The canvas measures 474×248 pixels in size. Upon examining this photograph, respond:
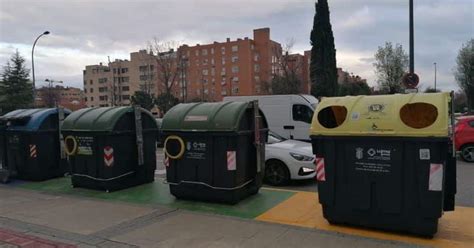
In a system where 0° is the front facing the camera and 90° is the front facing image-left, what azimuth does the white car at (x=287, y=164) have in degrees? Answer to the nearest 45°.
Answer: approximately 315°

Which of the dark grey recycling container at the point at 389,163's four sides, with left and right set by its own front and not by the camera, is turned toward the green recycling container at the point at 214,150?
right

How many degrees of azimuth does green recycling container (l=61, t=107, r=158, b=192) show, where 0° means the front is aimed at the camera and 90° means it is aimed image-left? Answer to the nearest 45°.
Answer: approximately 45°

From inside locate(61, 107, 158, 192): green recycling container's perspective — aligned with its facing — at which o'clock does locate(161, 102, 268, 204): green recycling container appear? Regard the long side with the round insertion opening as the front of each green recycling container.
locate(161, 102, 268, 204): green recycling container is roughly at 9 o'clock from locate(61, 107, 158, 192): green recycling container.

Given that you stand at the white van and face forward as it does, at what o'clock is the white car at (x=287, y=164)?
The white car is roughly at 3 o'clock from the white van.

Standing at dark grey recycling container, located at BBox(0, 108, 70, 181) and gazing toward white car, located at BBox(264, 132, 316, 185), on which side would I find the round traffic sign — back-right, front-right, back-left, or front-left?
front-left

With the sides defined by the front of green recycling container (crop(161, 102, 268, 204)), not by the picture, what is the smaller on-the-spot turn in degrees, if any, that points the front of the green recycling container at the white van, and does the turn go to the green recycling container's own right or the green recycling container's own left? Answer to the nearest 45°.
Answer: approximately 135° to the green recycling container's own right

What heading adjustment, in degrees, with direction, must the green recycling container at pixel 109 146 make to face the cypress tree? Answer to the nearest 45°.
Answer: approximately 180°

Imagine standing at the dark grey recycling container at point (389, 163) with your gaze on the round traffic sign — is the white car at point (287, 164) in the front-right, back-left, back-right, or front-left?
front-left

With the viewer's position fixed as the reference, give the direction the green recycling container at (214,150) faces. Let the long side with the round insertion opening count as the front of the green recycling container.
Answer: facing the viewer and to the left of the viewer

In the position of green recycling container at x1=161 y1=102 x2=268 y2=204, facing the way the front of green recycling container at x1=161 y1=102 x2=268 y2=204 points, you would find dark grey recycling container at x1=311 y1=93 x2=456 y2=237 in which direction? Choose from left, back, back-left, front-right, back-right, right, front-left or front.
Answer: left

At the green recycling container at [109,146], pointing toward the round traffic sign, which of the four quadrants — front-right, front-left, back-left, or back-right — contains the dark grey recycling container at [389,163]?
front-right

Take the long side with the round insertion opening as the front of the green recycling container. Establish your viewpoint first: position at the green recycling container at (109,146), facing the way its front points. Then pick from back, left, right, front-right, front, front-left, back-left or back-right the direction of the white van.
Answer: back

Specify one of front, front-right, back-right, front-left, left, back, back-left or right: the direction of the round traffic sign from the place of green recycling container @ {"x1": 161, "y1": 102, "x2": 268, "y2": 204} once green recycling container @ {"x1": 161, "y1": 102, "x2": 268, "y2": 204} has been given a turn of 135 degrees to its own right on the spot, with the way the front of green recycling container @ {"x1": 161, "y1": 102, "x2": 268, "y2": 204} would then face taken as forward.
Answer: front-right

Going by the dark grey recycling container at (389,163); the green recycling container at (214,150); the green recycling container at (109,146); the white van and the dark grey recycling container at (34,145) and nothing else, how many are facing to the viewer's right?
1

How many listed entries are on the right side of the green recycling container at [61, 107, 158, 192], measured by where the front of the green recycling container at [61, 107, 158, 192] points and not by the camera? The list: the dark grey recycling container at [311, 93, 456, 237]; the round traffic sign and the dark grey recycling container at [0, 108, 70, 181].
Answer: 1

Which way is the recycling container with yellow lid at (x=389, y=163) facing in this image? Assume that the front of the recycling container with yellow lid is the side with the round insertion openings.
toward the camera

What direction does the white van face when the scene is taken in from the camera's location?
facing to the right of the viewer

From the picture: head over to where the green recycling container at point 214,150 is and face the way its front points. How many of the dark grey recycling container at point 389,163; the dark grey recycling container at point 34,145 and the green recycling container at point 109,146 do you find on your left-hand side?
1

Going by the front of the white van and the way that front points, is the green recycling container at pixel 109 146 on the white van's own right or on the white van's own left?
on the white van's own right
